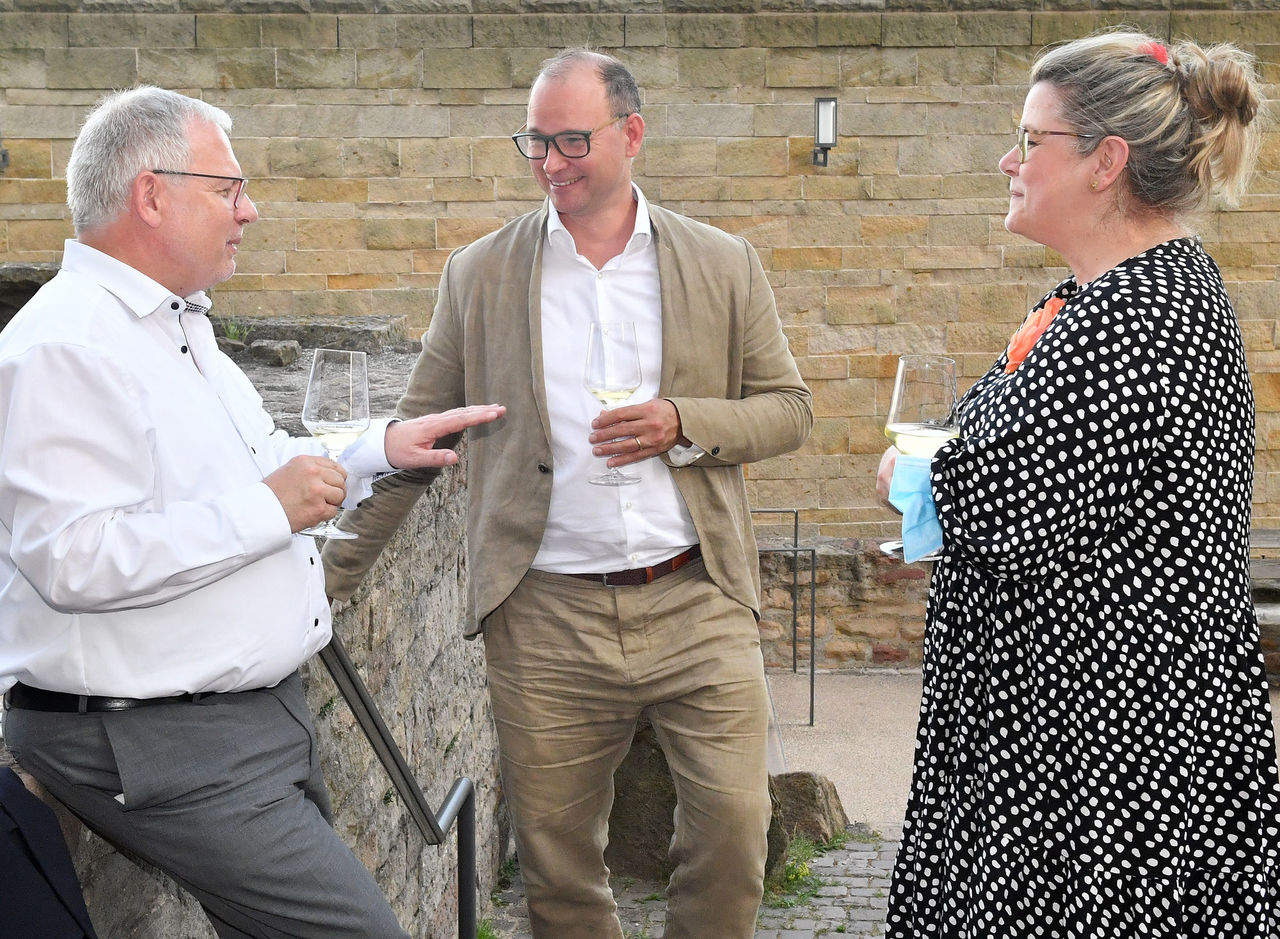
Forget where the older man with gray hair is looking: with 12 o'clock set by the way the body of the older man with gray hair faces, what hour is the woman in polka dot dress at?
The woman in polka dot dress is roughly at 12 o'clock from the older man with gray hair.

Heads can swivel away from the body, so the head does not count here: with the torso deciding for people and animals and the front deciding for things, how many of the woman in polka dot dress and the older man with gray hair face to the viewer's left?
1

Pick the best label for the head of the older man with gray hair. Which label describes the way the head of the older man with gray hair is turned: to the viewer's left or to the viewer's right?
to the viewer's right

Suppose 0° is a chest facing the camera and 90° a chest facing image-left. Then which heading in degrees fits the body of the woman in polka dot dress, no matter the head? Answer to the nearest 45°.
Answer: approximately 90°

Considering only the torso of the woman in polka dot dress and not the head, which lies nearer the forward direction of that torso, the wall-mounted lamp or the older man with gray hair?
the older man with gray hair

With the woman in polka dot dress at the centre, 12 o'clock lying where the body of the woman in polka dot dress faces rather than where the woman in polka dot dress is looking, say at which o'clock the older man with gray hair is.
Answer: The older man with gray hair is roughly at 11 o'clock from the woman in polka dot dress.

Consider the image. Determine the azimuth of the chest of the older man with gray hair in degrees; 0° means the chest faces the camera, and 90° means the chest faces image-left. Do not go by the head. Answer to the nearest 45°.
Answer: approximately 270°
